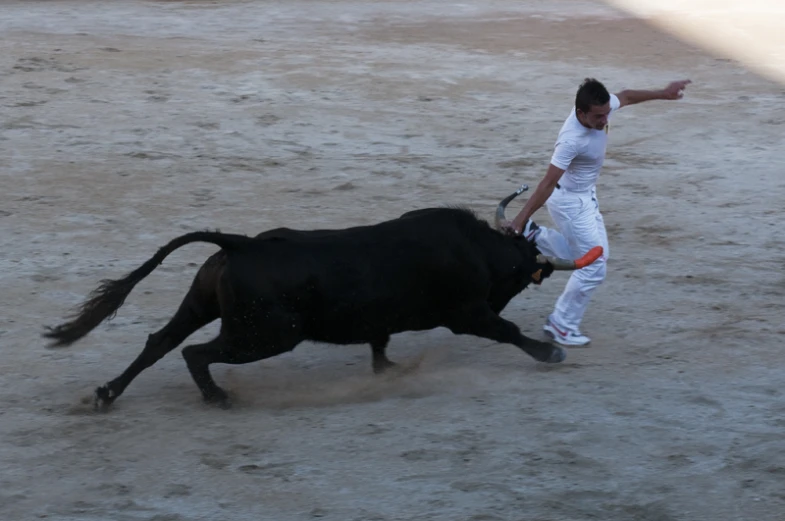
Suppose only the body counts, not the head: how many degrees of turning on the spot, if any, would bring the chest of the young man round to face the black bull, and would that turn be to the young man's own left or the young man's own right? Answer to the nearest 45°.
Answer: approximately 90° to the young man's own right

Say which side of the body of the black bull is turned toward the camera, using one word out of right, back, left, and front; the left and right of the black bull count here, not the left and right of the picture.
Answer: right

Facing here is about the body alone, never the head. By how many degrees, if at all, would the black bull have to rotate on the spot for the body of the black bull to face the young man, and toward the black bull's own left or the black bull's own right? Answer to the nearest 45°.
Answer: approximately 45° to the black bull's own left
